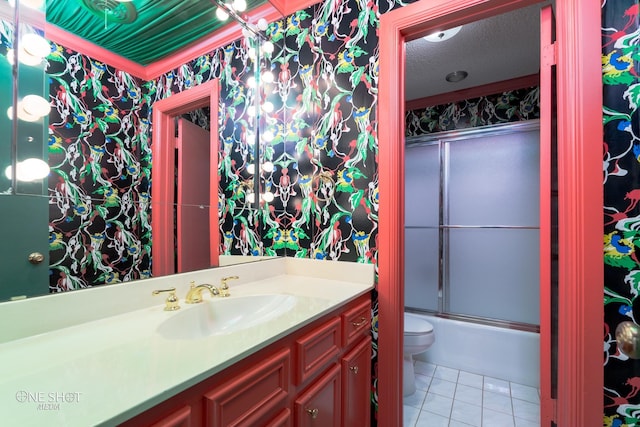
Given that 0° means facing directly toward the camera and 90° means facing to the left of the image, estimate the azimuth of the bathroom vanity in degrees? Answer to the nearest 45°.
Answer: approximately 315°

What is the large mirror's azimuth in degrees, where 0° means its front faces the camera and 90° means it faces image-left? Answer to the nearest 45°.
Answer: approximately 315°

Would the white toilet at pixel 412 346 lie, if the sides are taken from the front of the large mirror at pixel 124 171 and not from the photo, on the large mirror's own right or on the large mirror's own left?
on the large mirror's own left

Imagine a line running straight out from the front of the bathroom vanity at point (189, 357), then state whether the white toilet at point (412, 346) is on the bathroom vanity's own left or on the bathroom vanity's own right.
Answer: on the bathroom vanity's own left

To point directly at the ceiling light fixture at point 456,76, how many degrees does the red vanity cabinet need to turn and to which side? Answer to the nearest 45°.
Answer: approximately 90° to its left
